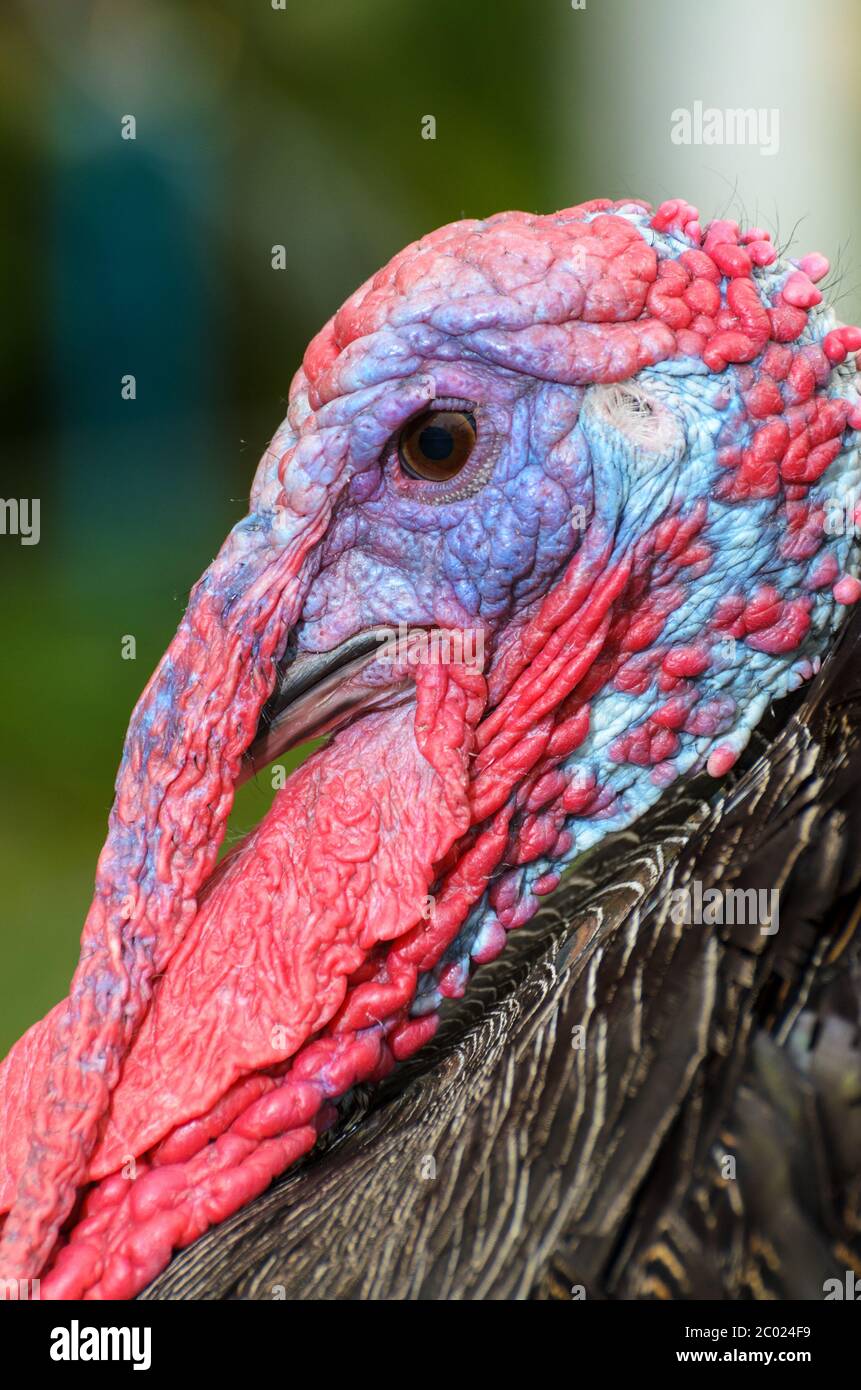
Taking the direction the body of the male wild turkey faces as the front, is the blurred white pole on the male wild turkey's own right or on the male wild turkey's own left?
on the male wild turkey's own right

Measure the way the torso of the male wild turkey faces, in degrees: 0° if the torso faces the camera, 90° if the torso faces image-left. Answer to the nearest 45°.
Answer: approximately 90°
